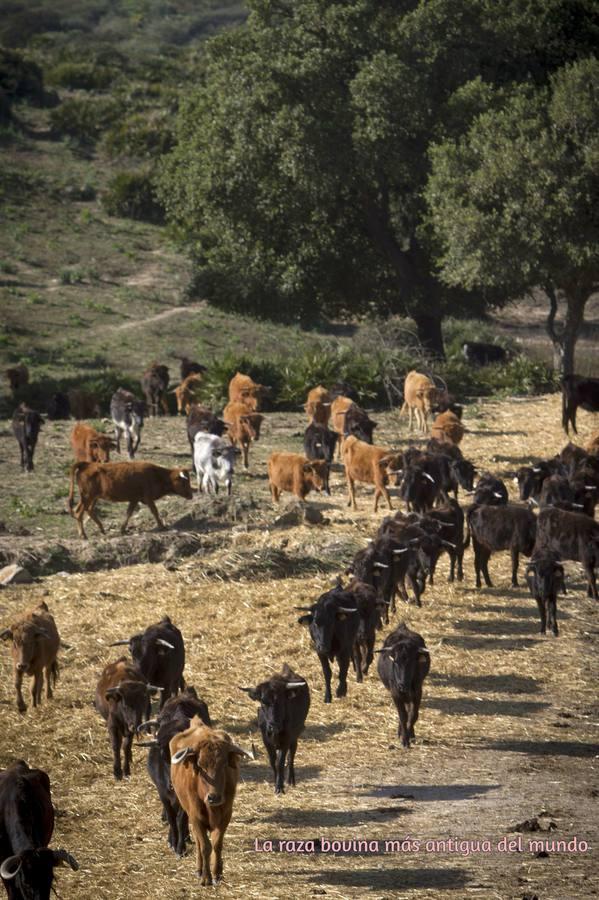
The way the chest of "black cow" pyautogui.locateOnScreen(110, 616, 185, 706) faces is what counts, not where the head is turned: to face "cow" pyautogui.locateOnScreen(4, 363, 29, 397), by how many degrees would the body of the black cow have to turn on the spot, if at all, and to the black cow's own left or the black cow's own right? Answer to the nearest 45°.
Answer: approximately 135° to the black cow's own right

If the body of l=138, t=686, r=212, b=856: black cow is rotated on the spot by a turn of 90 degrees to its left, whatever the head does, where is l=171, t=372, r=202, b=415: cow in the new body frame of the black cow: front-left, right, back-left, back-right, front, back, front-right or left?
left

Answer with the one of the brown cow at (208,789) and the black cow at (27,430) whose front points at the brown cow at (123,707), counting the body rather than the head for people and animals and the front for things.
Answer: the black cow

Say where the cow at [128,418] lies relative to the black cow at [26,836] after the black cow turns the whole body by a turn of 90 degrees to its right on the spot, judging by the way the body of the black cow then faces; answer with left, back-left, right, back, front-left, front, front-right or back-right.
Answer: right

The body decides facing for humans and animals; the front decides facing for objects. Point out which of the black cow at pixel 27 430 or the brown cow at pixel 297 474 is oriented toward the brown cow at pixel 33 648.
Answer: the black cow

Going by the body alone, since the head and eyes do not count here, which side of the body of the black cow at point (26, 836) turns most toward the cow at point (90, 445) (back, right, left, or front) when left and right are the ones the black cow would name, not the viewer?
back

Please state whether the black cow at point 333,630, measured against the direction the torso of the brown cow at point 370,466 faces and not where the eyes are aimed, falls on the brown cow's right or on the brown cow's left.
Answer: on the brown cow's right

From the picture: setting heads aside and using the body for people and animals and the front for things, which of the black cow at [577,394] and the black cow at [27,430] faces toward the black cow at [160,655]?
the black cow at [27,430]

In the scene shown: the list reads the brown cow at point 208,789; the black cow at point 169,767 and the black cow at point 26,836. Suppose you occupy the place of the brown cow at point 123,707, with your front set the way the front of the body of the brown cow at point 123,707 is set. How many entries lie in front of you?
3

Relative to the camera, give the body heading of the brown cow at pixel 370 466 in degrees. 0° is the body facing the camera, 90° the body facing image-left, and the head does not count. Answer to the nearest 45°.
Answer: approximately 315°

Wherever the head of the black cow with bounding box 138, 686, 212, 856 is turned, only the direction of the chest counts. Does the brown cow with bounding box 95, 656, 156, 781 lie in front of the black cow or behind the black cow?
behind
